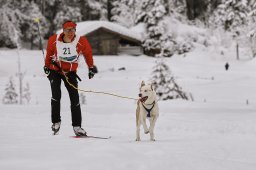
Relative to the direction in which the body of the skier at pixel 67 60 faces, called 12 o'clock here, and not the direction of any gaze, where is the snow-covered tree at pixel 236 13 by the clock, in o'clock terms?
The snow-covered tree is roughly at 7 o'clock from the skier.

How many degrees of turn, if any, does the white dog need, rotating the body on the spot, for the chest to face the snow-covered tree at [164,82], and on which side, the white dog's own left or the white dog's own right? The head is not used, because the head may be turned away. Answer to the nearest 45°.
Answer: approximately 180°

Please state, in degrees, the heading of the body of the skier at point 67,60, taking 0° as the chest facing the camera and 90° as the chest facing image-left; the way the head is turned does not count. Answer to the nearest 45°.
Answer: approximately 0°

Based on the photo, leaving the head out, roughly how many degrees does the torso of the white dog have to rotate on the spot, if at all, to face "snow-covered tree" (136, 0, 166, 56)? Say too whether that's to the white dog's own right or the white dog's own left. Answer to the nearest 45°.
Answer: approximately 180°

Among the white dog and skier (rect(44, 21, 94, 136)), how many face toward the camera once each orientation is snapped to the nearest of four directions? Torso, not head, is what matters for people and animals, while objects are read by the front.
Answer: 2

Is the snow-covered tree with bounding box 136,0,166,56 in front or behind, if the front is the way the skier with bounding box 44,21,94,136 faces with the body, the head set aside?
behind

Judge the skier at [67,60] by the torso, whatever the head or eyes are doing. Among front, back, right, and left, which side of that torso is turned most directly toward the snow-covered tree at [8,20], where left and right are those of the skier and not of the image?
back

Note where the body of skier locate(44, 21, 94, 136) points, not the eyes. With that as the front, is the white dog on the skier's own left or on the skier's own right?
on the skier's own left

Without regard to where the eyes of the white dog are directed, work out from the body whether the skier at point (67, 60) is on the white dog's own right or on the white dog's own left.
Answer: on the white dog's own right

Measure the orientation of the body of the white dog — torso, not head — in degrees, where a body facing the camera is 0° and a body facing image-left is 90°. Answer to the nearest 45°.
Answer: approximately 0°
